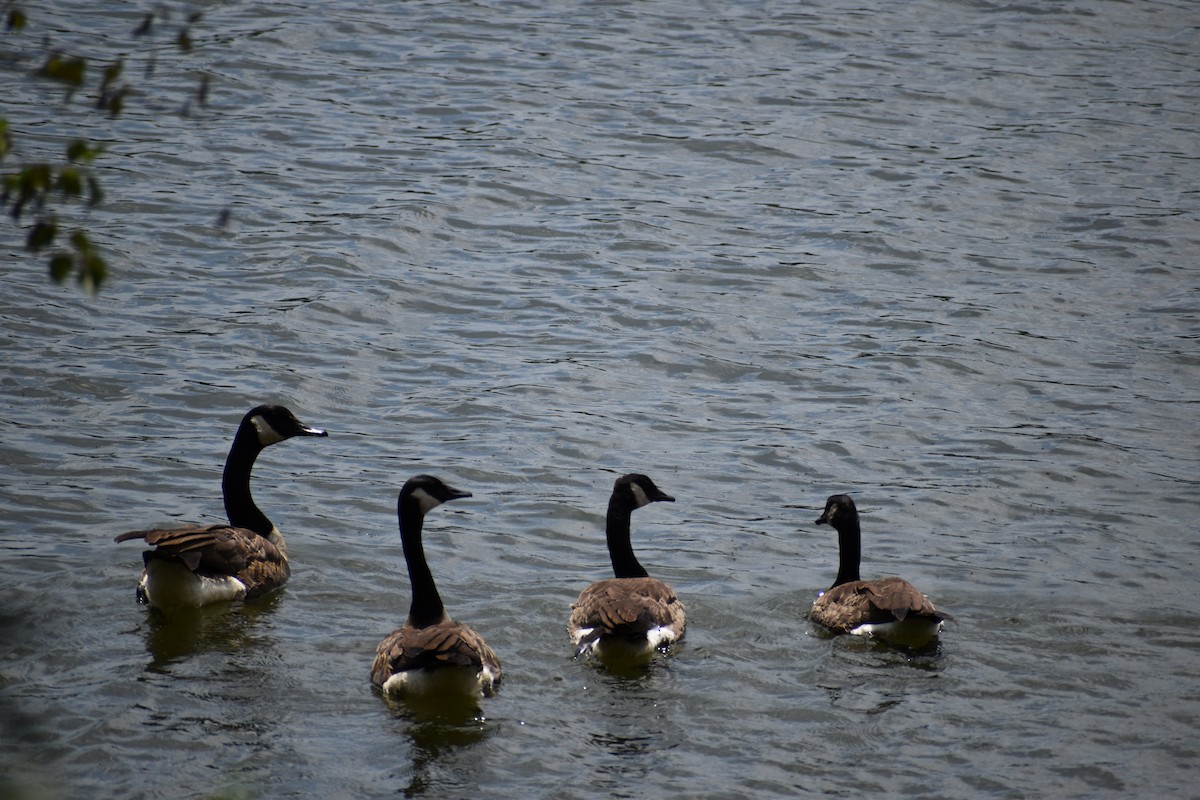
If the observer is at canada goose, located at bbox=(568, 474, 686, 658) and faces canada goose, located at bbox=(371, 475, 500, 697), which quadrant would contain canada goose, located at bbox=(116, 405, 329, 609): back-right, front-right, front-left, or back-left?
front-right

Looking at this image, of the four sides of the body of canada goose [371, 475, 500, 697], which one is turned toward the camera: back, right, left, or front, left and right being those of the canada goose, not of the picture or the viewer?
back

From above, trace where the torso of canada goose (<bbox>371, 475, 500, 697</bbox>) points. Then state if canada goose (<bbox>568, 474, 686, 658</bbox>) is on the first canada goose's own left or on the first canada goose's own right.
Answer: on the first canada goose's own right

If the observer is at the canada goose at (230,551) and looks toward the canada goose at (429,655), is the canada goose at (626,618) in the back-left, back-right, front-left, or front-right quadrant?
front-left

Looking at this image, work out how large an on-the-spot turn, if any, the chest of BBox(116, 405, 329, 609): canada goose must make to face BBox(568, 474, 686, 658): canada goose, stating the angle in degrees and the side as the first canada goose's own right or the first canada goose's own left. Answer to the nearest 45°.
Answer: approximately 90° to the first canada goose's own right

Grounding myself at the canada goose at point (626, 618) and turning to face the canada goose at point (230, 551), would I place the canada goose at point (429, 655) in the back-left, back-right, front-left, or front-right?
front-left

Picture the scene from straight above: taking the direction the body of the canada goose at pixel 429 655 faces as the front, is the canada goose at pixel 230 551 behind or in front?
in front

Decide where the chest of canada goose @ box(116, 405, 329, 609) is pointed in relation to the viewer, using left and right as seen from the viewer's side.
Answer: facing away from the viewer and to the right of the viewer

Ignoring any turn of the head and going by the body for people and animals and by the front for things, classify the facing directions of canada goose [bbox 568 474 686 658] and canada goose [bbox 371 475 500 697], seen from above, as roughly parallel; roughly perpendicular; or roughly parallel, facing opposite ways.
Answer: roughly parallel

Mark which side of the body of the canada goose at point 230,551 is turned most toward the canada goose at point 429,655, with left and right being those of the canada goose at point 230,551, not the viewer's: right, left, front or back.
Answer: right

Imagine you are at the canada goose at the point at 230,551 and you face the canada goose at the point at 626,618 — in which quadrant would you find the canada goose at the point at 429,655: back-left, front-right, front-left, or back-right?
front-right

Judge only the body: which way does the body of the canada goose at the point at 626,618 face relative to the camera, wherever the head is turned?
away from the camera

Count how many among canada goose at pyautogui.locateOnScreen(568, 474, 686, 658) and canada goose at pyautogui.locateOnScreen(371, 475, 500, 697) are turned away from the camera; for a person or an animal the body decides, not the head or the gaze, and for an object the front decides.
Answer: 2

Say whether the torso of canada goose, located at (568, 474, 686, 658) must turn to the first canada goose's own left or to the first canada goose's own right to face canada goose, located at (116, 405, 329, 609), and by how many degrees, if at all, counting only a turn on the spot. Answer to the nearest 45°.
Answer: approximately 90° to the first canada goose's own left

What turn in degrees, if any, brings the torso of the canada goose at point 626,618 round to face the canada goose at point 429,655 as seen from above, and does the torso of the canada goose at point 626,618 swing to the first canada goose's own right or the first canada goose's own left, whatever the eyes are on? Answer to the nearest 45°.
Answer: approximately 135° to the first canada goose's own left
